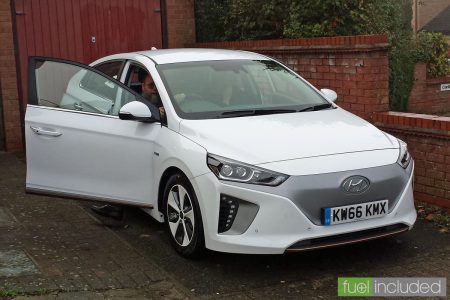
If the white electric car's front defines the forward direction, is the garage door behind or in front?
behind

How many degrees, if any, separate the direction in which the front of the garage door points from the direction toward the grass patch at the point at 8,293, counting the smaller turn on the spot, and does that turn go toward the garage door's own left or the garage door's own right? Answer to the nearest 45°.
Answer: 0° — it already faces it

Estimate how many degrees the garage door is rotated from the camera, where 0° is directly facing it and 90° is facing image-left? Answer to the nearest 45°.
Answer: approximately 0°

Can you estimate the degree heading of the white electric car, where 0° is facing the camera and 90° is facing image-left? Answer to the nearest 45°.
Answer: approximately 315°

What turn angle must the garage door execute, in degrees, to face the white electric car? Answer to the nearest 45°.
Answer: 0° — it already faces it
